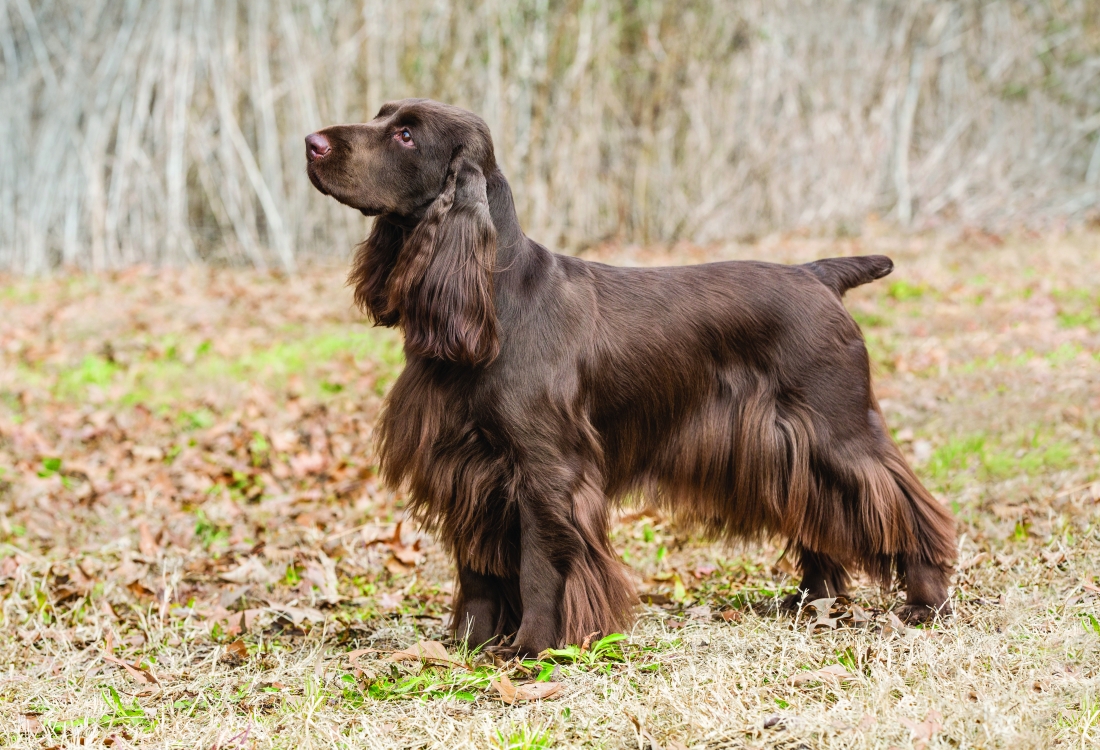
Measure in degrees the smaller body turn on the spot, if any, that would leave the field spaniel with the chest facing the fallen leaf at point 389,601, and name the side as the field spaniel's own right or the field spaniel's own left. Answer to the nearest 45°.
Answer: approximately 45° to the field spaniel's own right

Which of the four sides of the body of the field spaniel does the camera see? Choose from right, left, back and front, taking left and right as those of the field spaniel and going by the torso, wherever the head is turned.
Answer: left

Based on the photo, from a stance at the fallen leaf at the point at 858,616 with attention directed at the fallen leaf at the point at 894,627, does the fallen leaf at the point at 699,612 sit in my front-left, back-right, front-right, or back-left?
back-right

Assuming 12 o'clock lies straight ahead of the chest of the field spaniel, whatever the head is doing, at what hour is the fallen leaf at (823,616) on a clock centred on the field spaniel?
The fallen leaf is roughly at 6 o'clock from the field spaniel.

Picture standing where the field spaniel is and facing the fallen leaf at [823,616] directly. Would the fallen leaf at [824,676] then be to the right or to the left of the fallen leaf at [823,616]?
right

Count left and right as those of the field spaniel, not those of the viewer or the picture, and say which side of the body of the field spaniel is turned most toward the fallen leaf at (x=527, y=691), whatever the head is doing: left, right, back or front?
left

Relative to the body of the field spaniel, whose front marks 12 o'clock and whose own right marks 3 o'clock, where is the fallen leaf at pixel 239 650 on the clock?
The fallen leaf is roughly at 12 o'clock from the field spaniel.
